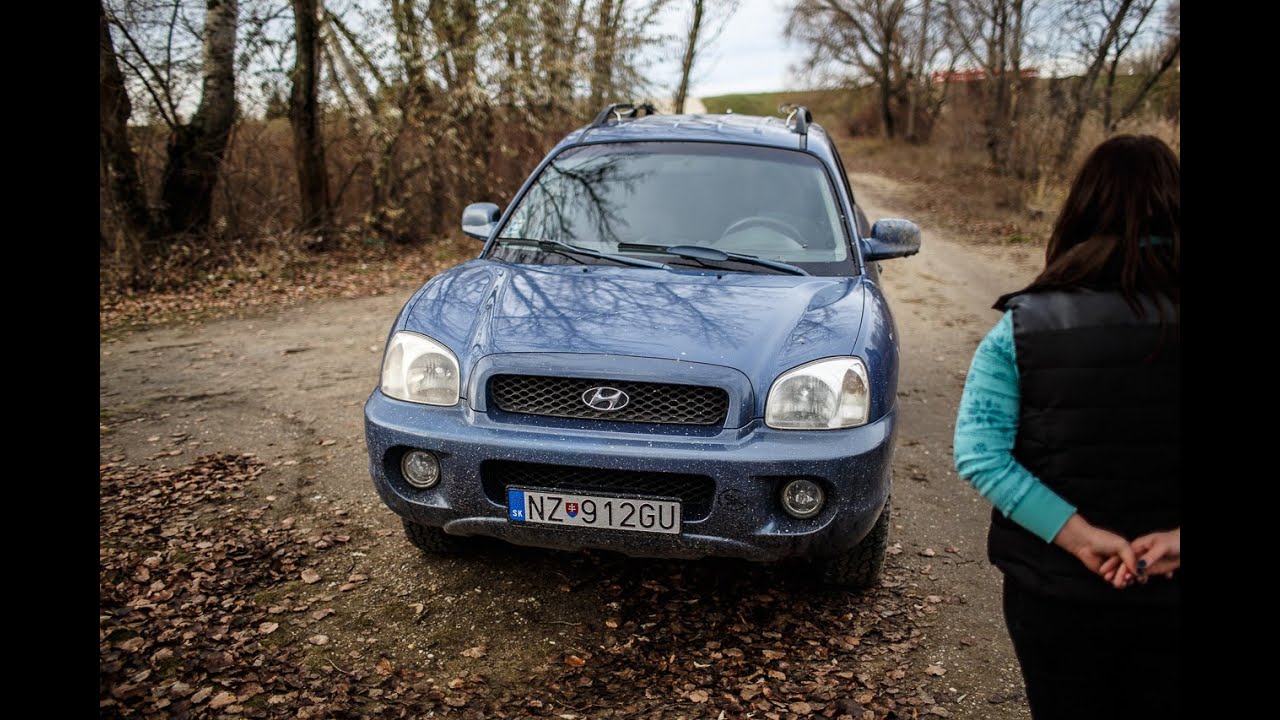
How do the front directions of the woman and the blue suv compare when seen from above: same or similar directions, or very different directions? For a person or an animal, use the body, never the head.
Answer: very different directions

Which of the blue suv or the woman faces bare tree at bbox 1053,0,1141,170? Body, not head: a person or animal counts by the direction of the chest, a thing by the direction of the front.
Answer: the woman

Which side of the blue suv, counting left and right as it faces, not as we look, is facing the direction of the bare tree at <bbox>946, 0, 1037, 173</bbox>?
back

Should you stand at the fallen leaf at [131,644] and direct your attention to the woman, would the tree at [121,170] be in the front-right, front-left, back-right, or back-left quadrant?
back-left

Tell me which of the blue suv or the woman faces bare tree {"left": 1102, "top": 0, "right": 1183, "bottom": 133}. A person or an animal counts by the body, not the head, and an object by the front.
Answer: the woman

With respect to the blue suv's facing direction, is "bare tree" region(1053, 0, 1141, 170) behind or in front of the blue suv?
behind

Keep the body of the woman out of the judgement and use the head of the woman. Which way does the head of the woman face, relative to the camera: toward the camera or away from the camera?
away from the camera

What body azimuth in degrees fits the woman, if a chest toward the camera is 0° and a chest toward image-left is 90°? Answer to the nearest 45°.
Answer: approximately 180°

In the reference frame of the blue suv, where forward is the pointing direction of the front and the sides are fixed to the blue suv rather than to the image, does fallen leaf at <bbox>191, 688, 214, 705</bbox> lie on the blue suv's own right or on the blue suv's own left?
on the blue suv's own right

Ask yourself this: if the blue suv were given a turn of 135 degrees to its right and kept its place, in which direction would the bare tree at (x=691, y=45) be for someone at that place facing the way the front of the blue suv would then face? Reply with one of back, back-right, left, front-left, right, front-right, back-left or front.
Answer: front-right

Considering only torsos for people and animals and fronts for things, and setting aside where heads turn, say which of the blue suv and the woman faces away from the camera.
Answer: the woman

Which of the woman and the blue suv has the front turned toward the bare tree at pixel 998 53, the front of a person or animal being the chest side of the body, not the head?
the woman

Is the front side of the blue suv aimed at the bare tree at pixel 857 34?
no

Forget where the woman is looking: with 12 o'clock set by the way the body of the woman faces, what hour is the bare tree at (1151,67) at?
The bare tree is roughly at 12 o'clock from the woman.

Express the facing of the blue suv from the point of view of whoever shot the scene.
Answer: facing the viewer
